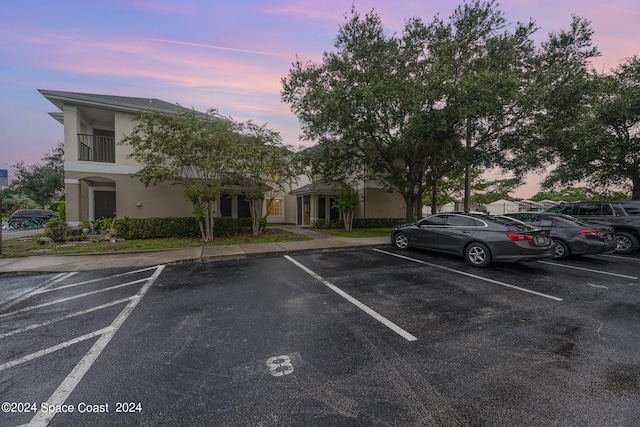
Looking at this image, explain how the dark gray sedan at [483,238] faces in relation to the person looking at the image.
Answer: facing away from the viewer and to the left of the viewer

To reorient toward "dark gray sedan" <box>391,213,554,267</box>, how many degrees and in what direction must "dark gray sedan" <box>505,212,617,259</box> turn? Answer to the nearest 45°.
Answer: approximately 90° to its left

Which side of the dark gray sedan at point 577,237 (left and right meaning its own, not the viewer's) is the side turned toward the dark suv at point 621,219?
right

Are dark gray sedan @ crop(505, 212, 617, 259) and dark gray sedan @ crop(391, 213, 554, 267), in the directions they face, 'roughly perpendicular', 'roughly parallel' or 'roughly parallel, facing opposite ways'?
roughly parallel

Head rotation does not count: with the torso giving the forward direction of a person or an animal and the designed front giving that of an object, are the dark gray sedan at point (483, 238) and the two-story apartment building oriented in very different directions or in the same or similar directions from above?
very different directions

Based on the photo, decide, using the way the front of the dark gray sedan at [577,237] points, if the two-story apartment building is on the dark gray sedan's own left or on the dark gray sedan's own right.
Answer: on the dark gray sedan's own left

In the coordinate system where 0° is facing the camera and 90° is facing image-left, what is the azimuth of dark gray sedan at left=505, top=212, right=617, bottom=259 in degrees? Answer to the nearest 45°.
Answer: approximately 135°

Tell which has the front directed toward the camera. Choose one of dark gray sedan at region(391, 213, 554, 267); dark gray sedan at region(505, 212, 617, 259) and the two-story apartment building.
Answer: the two-story apartment building

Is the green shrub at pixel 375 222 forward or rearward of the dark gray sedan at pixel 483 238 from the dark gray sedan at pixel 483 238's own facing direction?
forward

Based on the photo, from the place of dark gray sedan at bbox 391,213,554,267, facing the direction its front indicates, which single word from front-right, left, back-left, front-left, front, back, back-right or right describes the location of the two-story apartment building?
front-left

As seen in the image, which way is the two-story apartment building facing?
toward the camera

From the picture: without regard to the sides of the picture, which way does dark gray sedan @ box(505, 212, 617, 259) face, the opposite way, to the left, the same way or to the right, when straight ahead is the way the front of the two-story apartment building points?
the opposite way

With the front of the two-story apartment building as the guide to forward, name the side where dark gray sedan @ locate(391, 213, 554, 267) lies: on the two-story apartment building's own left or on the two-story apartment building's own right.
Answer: on the two-story apartment building's own left
